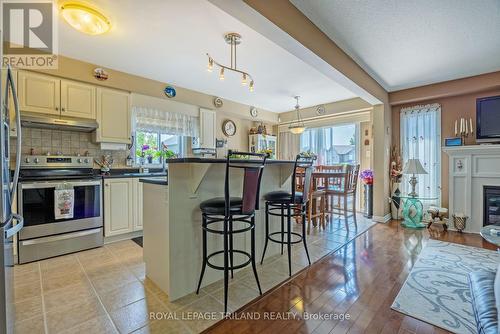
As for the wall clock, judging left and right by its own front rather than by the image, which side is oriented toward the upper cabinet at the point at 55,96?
right

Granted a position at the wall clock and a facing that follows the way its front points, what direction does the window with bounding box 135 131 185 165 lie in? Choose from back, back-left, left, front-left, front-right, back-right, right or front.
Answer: right

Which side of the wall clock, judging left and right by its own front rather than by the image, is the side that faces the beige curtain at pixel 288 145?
left

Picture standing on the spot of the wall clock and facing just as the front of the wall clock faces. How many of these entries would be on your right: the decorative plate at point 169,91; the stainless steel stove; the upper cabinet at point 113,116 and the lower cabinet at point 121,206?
4

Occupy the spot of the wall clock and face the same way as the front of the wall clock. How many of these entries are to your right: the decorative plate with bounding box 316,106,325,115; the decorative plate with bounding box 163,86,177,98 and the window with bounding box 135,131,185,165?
2

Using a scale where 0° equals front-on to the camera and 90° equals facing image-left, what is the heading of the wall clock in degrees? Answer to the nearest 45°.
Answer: approximately 315°

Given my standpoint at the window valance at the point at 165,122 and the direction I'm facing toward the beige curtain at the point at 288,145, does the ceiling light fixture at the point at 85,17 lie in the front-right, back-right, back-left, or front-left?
back-right

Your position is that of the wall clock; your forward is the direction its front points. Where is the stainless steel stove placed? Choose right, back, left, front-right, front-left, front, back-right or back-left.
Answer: right

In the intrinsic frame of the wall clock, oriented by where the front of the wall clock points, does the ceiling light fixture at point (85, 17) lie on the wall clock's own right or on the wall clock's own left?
on the wall clock's own right

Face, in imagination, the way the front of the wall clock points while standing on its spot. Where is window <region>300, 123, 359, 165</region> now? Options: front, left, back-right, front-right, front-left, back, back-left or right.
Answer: front-left

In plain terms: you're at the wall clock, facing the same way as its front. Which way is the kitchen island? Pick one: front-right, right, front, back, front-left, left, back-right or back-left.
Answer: front-right

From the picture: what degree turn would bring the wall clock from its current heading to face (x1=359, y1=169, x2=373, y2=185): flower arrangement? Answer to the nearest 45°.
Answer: approximately 45° to its left

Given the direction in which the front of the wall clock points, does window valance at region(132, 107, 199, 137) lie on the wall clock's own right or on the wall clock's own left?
on the wall clock's own right

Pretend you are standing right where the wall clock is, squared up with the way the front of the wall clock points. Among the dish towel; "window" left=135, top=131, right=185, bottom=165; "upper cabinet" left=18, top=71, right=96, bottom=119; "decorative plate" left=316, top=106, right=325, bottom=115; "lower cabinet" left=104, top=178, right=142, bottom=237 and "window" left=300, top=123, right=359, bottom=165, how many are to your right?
4

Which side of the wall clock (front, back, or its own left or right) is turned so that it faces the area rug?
front

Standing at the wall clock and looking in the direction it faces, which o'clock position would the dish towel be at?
The dish towel is roughly at 3 o'clock from the wall clock.

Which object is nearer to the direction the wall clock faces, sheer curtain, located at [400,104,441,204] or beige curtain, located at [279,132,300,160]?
the sheer curtain
